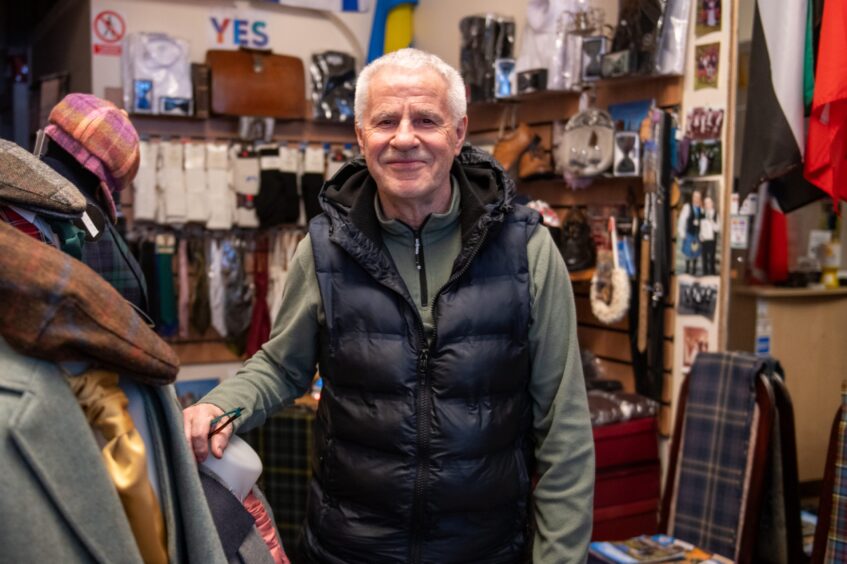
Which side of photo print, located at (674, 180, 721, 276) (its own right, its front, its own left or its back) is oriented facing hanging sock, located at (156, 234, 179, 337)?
right

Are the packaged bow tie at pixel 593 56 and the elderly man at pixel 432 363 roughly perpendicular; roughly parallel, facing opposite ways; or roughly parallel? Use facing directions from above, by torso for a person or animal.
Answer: roughly parallel

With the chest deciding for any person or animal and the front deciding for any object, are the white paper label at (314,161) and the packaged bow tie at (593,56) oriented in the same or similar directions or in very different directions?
same or similar directions

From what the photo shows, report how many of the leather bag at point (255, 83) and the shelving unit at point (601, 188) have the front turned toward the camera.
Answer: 2

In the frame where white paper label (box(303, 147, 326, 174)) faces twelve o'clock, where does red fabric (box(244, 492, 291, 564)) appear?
The red fabric is roughly at 12 o'clock from the white paper label.

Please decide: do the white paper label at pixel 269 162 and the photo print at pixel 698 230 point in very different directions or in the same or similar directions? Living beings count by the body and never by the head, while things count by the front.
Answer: same or similar directions

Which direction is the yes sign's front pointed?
toward the camera

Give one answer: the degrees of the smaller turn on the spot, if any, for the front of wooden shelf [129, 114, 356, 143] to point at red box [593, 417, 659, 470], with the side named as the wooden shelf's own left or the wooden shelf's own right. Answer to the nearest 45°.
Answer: approximately 45° to the wooden shelf's own left

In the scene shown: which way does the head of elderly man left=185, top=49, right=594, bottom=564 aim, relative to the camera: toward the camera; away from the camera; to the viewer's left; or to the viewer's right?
toward the camera

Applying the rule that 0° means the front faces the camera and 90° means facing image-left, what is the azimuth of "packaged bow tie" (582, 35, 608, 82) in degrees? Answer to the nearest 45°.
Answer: approximately 0°

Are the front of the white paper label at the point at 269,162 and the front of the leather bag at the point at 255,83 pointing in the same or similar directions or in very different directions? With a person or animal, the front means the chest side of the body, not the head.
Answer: same or similar directions

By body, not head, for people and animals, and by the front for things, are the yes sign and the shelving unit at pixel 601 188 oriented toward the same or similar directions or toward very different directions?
same or similar directions

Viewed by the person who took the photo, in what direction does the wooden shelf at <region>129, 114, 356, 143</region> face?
facing the viewer

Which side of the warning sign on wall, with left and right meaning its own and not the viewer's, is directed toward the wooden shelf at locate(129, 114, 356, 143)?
left
